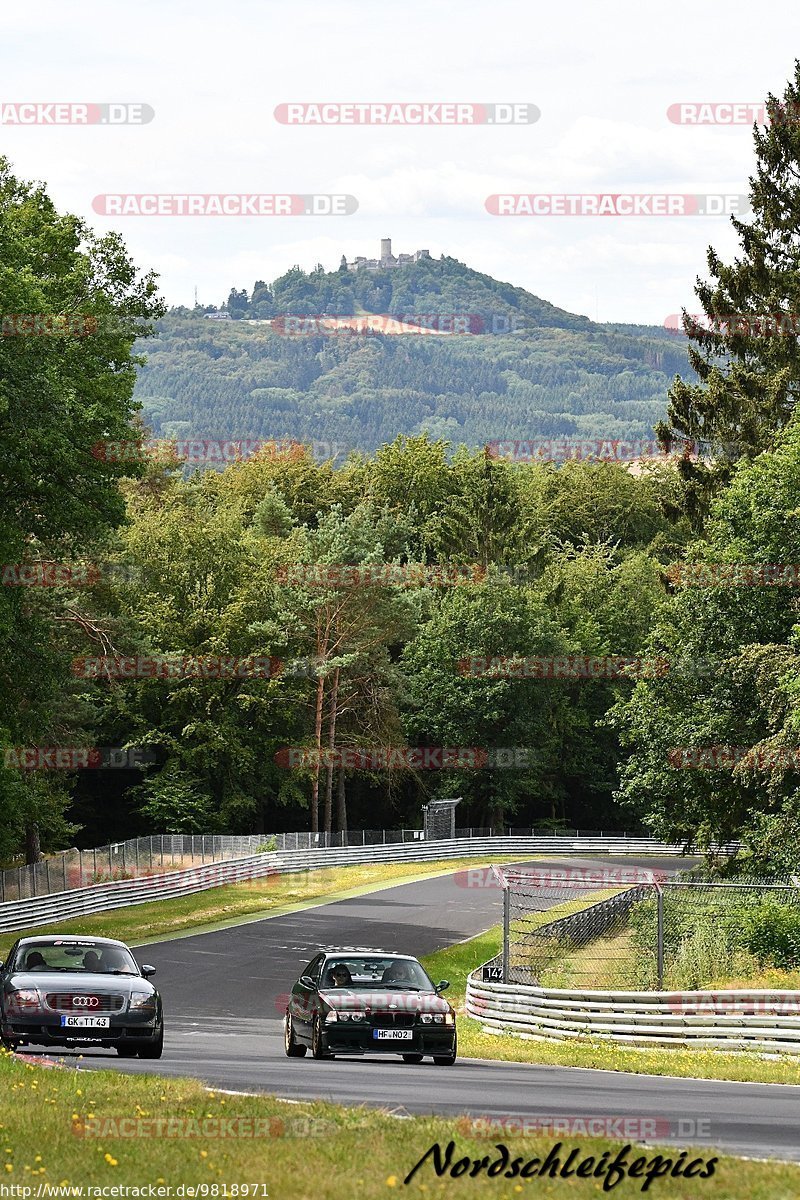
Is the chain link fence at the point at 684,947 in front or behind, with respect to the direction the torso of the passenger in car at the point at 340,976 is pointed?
behind

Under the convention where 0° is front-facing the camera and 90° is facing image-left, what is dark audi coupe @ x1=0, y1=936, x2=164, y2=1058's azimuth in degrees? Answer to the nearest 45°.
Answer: approximately 0°

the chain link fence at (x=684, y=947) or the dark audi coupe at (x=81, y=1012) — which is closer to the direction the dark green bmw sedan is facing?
the dark audi coupe

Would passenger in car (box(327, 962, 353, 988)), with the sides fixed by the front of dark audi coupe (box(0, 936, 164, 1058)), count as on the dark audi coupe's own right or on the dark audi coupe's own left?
on the dark audi coupe's own left

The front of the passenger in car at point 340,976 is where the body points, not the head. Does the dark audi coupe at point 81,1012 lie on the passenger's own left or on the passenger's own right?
on the passenger's own right

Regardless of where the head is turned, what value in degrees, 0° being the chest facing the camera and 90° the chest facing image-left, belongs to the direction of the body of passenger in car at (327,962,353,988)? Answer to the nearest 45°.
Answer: approximately 0°

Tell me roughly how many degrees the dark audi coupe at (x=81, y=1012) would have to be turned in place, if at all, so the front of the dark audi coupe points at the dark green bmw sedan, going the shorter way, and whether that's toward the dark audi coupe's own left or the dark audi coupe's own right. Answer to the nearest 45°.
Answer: approximately 90° to the dark audi coupe's own left

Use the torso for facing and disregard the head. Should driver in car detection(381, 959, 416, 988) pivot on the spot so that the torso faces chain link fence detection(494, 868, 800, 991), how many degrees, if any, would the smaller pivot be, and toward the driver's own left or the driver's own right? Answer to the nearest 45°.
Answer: approximately 135° to the driver's own left
